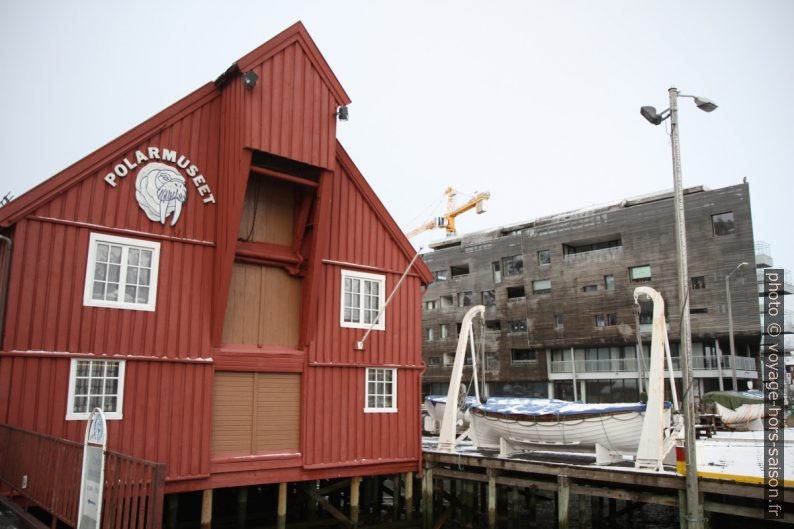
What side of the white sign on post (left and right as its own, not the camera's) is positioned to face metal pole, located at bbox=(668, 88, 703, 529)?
left

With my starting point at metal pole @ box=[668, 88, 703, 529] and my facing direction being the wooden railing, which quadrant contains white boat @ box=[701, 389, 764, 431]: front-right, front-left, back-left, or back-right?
back-right

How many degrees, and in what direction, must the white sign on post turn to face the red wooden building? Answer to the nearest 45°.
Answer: approximately 180°

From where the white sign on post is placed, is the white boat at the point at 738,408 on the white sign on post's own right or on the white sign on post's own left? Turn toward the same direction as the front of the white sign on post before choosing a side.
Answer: on the white sign on post's own left

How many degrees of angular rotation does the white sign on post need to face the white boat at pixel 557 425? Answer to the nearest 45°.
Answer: approximately 135° to its left

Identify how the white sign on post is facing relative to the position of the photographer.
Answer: facing the viewer
